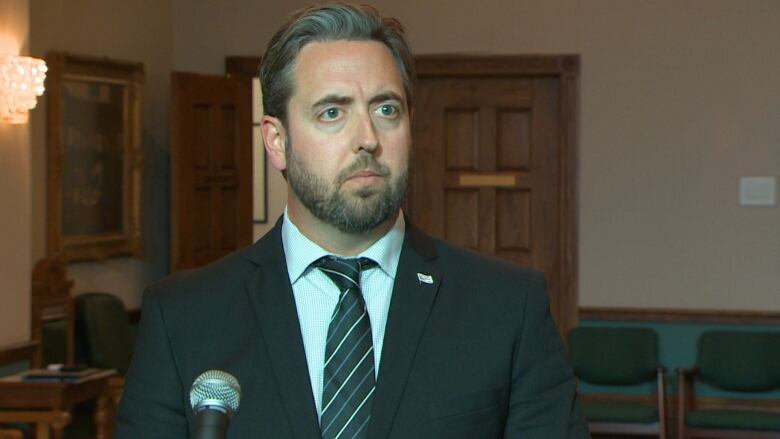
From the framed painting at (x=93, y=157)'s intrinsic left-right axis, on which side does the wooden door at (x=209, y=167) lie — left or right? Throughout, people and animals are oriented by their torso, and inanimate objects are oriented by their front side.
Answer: on its left

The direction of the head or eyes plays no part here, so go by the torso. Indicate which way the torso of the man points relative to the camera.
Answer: toward the camera

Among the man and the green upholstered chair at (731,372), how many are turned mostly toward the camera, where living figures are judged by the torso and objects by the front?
2

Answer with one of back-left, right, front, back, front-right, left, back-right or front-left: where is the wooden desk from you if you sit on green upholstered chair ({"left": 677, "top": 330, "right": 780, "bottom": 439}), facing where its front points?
front-right

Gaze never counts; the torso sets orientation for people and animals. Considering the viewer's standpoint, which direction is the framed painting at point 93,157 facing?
facing the viewer and to the right of the viewer

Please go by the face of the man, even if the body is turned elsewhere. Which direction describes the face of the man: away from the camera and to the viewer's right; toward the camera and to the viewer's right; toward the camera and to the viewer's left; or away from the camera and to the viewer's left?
toward the camera and to the viewer's right

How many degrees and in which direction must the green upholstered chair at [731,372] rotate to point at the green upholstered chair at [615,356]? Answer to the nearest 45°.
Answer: approximately 90° to its right

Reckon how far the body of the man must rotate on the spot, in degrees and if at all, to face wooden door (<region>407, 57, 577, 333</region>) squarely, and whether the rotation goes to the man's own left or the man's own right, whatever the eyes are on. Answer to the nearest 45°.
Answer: approximately 180°

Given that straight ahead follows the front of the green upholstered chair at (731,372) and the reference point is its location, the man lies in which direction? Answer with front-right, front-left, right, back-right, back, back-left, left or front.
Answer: front

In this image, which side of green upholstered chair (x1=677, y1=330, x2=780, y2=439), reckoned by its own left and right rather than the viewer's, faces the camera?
front
